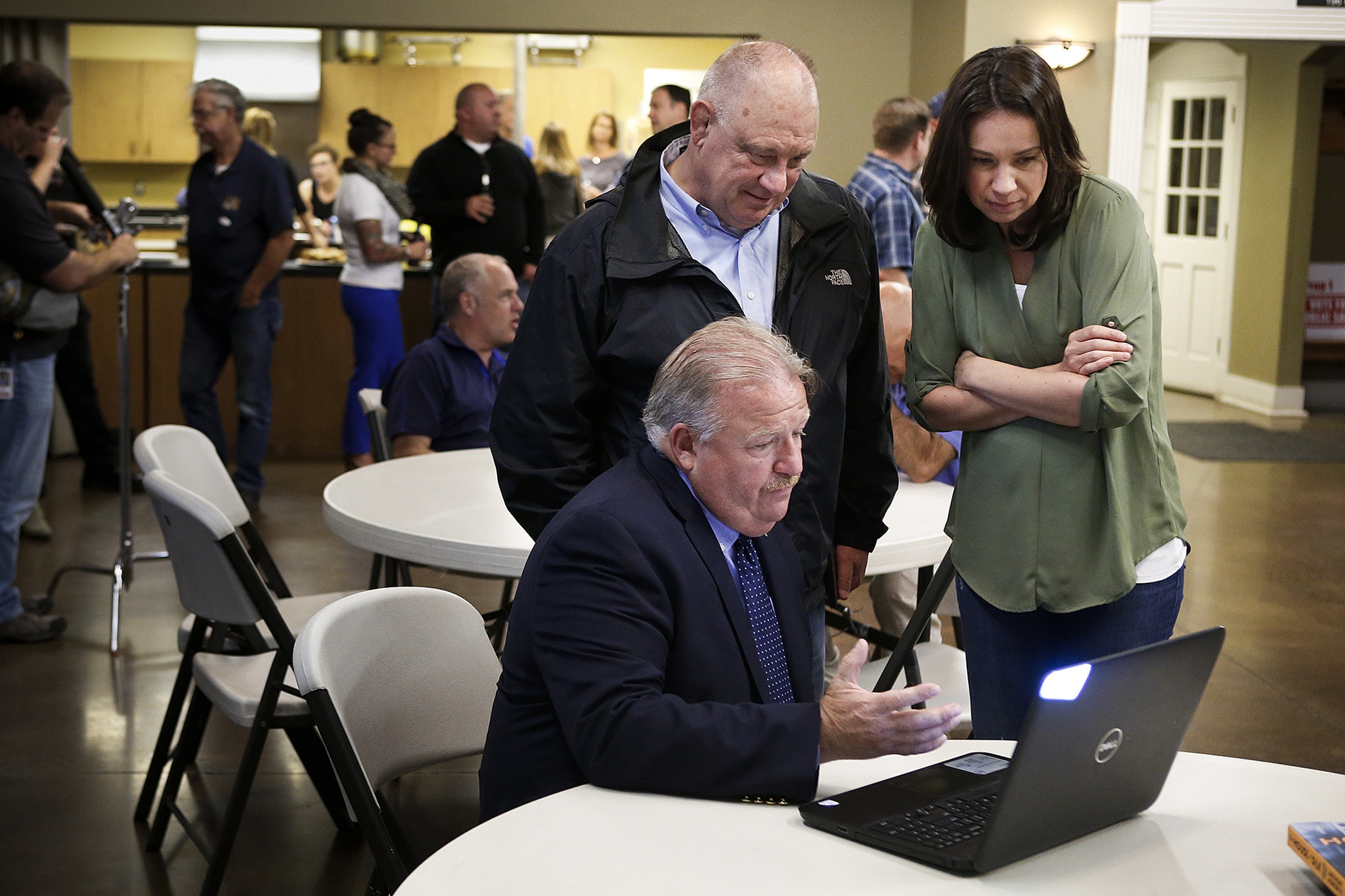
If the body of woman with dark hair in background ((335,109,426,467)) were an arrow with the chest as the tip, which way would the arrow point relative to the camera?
to the viewer's right

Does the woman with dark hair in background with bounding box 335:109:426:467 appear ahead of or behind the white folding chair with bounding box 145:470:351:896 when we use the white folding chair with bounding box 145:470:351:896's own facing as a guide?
ahead

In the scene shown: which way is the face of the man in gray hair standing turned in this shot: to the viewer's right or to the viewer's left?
to the viewer's right

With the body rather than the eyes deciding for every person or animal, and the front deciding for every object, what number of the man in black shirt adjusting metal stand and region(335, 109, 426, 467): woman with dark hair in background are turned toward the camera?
0

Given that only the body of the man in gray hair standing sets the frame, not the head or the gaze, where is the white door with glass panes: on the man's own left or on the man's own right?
on the man's own left

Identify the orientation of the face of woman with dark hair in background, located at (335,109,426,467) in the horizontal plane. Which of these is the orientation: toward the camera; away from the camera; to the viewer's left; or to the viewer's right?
to the viewer's right

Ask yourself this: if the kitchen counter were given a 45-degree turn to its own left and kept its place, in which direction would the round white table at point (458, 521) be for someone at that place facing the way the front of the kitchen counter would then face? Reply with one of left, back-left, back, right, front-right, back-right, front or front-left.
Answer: front-right

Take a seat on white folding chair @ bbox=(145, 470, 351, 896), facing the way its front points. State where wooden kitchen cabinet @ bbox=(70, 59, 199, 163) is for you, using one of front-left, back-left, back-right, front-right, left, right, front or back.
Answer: front-left

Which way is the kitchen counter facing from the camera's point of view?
toward the camera

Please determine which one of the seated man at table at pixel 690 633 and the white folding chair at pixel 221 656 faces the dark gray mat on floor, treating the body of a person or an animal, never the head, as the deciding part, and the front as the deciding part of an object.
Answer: the white folding chair

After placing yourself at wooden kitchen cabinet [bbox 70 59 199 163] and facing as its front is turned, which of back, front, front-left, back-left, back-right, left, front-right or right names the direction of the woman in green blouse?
front

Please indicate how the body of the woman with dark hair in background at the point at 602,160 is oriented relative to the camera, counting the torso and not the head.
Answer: toward the camera

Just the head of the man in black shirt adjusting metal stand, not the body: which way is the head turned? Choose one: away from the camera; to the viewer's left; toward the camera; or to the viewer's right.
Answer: to the viewer's right

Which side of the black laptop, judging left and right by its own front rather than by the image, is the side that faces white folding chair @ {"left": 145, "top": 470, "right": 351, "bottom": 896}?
front

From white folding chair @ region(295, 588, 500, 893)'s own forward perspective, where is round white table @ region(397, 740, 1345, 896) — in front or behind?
in front

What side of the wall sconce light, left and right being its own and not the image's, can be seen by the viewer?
front
